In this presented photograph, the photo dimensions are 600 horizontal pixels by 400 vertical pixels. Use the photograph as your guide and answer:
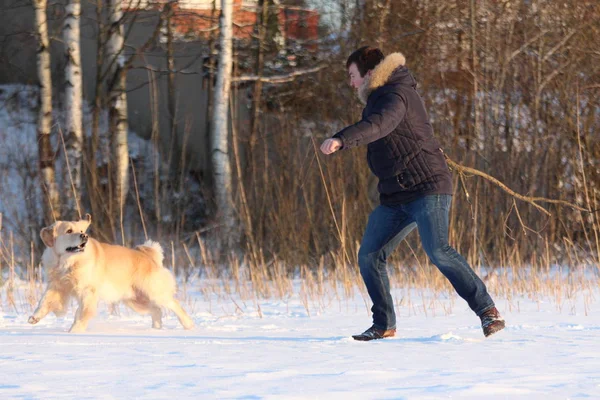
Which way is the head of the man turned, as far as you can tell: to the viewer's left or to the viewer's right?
to the viewer's left

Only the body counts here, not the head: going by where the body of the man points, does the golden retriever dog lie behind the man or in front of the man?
in front

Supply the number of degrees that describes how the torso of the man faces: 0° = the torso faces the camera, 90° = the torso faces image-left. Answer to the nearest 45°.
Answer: approximately 90°
